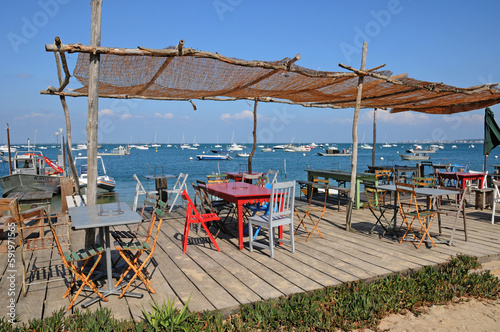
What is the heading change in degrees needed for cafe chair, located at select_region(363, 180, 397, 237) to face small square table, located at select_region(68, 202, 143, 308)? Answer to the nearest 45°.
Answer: approximately 180°

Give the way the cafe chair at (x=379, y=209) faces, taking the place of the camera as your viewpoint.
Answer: facing away from the viewer and to the right of the viewer

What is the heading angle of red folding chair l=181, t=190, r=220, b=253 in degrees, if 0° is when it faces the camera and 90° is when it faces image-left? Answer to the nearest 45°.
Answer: approximately 270°

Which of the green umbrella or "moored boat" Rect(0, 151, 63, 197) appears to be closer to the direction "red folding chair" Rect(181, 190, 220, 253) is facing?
the green umbrella

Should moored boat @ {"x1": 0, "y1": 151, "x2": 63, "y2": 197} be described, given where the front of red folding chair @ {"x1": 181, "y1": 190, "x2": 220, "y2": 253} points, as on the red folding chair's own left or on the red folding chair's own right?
on the red folding chair's own left

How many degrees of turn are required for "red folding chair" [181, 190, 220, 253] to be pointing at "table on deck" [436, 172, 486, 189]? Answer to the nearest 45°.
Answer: approximately 45° to its left

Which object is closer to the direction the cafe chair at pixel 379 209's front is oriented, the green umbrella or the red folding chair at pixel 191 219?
the green umbrella

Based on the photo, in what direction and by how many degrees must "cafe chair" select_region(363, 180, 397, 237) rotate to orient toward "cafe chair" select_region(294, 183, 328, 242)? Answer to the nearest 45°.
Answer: approximately 180°
